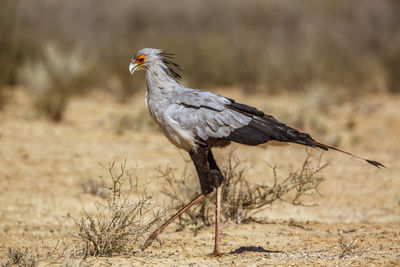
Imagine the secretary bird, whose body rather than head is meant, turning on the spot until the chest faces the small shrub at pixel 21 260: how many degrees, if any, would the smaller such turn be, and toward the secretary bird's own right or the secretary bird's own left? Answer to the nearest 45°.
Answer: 0° — it already faces it

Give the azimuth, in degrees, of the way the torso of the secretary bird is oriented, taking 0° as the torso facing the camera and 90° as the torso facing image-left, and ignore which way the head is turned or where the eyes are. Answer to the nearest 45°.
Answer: approximately 90°

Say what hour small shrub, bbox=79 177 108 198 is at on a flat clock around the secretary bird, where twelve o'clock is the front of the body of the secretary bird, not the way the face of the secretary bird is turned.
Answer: The small shrub is roughly at 2 o'clock from the secretary bird.

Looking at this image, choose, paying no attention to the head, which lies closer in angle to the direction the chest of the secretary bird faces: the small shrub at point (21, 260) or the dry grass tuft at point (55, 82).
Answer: the small shrub

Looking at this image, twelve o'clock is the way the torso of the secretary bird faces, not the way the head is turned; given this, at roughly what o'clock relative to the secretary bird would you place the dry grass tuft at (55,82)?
The dry grass tuft is roughly at 2 o'clock from the secretary bird.

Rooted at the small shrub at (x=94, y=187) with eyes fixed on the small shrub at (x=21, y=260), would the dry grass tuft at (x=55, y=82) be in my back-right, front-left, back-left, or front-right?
back-right
